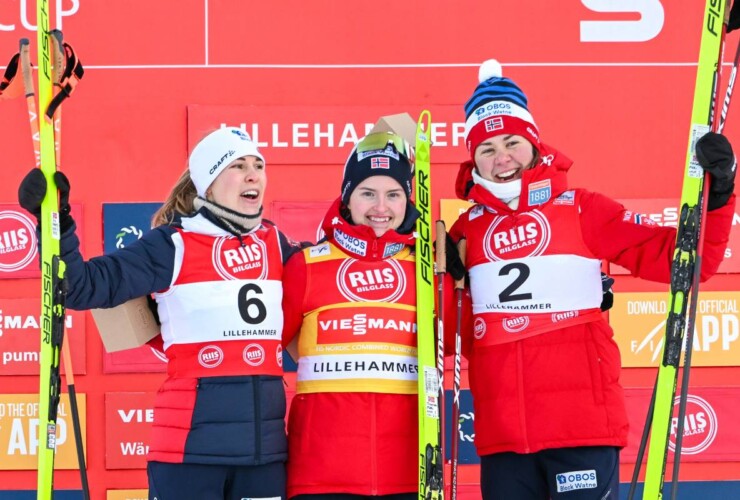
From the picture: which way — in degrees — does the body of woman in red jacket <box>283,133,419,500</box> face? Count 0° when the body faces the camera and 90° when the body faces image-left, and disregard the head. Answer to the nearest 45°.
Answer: approximately 0°

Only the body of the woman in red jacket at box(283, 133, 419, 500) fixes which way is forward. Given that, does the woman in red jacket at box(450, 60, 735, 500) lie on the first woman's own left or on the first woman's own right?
on the first woman's own left
